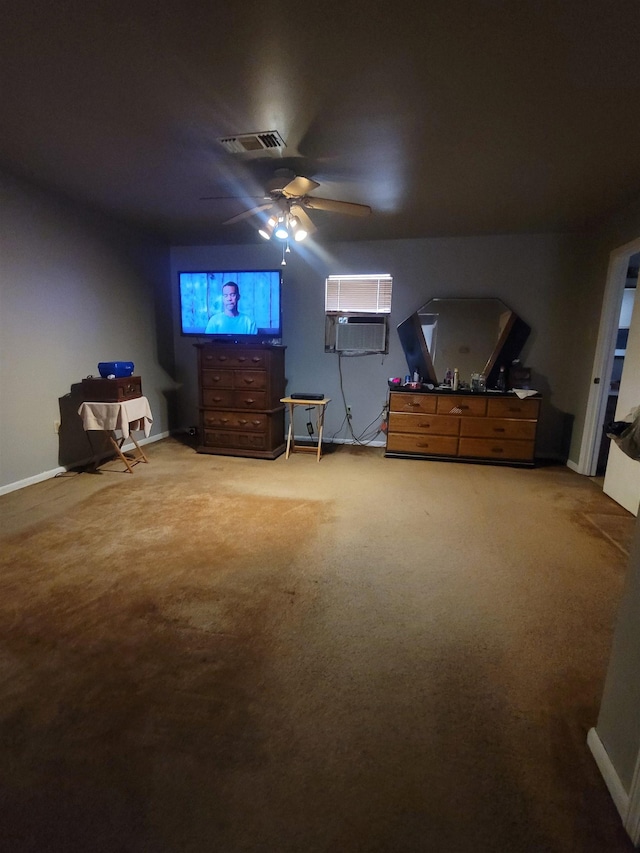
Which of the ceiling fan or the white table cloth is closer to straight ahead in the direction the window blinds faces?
the ceiling fan

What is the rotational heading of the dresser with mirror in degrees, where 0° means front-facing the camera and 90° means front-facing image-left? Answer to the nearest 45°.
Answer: approximately 0°

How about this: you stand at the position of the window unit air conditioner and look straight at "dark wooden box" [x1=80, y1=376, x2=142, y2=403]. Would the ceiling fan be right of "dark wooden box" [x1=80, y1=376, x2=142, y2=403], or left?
left

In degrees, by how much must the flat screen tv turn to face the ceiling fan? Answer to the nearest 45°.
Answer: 0° — it already faces it

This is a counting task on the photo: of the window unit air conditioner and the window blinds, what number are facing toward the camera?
2

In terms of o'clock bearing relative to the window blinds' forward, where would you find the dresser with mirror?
The dresser with mirror is roughly at 10 o'clock from the window blinds.
